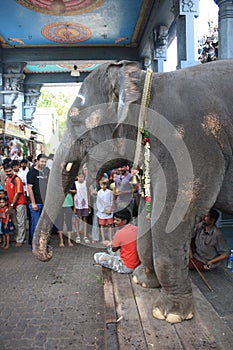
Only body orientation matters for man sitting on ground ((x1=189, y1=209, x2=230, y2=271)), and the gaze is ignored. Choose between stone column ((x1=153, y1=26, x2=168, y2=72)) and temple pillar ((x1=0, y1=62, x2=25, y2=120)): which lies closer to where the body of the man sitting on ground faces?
the temple pillar

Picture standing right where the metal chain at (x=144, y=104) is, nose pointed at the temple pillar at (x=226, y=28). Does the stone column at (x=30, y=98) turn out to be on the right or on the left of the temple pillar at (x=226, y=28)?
left

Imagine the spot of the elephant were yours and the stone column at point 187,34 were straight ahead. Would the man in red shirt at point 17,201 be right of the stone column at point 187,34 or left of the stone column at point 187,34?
left

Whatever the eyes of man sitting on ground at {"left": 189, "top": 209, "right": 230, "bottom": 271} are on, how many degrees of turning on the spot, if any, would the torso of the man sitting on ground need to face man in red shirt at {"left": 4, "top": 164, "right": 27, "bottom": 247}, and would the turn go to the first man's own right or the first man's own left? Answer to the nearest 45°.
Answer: approximately 45° to the first man's own right

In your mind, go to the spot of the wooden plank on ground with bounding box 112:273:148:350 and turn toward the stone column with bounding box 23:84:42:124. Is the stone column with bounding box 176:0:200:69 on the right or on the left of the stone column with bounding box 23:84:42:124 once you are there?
right

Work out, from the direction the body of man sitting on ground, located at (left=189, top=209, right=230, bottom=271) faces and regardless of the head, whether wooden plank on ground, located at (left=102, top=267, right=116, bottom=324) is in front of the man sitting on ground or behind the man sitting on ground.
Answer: in front

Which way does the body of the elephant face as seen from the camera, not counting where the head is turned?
to the viewer's left

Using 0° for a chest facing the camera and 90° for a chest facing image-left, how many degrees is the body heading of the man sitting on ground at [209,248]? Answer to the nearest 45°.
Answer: approximately 45°

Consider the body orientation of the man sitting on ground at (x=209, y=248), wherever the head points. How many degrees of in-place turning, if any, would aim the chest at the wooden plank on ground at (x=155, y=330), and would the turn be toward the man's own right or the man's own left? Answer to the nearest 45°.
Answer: approximately 45° to the man's own left

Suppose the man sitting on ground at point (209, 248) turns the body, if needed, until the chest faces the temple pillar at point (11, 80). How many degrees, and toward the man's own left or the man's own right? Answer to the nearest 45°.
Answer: approximately 90° to the man's own right

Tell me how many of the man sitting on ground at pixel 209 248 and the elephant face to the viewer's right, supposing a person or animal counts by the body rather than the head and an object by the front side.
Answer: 0

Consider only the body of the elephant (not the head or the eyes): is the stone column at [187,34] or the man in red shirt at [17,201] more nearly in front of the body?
the man in red shirt

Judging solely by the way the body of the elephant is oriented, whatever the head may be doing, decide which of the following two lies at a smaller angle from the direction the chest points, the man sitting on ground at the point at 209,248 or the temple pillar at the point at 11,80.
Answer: the temple pillar
